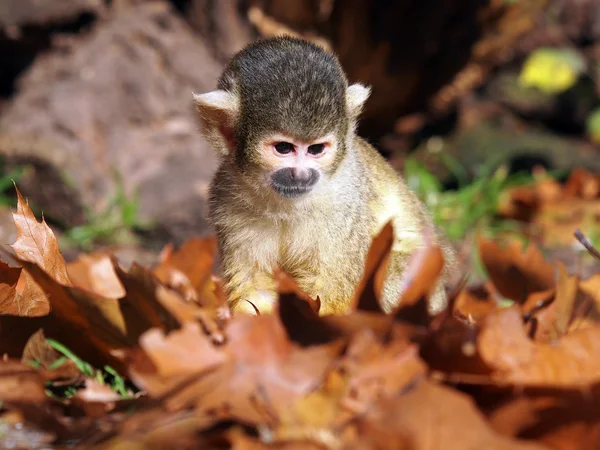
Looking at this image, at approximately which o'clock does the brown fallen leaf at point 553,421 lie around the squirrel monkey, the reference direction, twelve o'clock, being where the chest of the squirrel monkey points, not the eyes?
The brown fallen leaf is roughly at 10 o'clock from the squirrel monkey.

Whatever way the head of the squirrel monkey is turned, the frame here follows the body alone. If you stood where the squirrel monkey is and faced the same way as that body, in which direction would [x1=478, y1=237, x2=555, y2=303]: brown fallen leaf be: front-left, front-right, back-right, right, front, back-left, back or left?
left

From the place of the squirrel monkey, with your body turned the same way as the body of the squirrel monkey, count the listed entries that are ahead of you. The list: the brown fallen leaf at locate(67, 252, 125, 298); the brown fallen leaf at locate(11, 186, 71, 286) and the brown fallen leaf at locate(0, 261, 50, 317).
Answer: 3

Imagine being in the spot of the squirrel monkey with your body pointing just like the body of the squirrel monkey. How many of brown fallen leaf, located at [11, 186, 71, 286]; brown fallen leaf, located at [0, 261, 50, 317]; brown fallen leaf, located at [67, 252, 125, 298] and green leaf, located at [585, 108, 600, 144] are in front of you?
3

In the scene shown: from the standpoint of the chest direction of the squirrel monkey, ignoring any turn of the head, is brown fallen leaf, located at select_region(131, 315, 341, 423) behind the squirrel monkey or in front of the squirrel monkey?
in front

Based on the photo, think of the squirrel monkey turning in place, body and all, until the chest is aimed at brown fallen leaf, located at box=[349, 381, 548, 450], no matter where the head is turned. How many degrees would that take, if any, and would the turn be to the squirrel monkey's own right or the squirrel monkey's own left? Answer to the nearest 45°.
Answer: approximately 45° to the squirrel monkey's own left

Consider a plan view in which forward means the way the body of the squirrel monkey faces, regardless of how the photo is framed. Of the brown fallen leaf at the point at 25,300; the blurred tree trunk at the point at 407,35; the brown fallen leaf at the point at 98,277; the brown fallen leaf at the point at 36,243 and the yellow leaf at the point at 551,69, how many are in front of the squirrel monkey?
3

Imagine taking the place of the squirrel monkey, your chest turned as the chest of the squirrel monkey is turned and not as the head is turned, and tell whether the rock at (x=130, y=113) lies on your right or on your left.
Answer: on your right

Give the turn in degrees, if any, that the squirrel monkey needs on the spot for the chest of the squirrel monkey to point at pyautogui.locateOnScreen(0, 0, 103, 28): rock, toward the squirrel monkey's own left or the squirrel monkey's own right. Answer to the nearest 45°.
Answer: approximately 90° to the squirrel monkey's own right

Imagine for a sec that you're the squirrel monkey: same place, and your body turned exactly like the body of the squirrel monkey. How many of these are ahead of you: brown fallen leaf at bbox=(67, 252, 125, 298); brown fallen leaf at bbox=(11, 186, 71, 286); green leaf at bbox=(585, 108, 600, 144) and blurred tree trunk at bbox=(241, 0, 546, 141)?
2

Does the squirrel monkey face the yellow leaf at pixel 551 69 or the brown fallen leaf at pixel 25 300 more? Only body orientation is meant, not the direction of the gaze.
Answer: the brown fallen leaf
